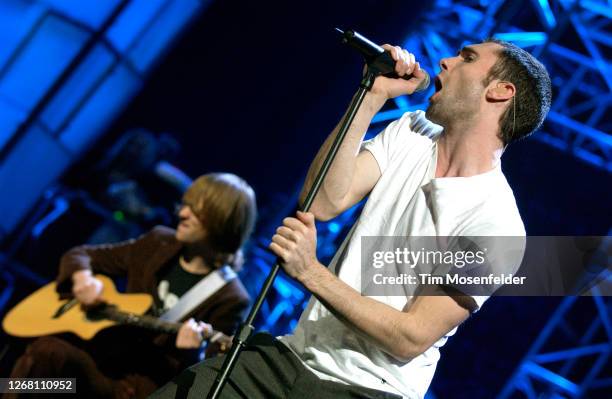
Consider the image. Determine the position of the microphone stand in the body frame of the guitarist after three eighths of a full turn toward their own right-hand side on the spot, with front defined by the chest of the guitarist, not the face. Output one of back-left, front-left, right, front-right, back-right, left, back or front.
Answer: back

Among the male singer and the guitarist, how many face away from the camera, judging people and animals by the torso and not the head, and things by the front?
0

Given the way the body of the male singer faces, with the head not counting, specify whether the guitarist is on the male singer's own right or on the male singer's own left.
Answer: on the male singer's own right

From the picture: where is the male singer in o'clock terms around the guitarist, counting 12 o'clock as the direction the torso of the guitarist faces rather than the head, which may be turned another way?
The male singer is roughly at 10 o'clock from the guitarist.

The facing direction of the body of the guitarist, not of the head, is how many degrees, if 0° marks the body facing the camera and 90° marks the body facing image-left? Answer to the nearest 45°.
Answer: approximately 45°

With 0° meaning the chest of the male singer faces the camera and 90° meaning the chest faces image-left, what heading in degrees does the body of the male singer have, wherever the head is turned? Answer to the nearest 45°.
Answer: approximately 45°
